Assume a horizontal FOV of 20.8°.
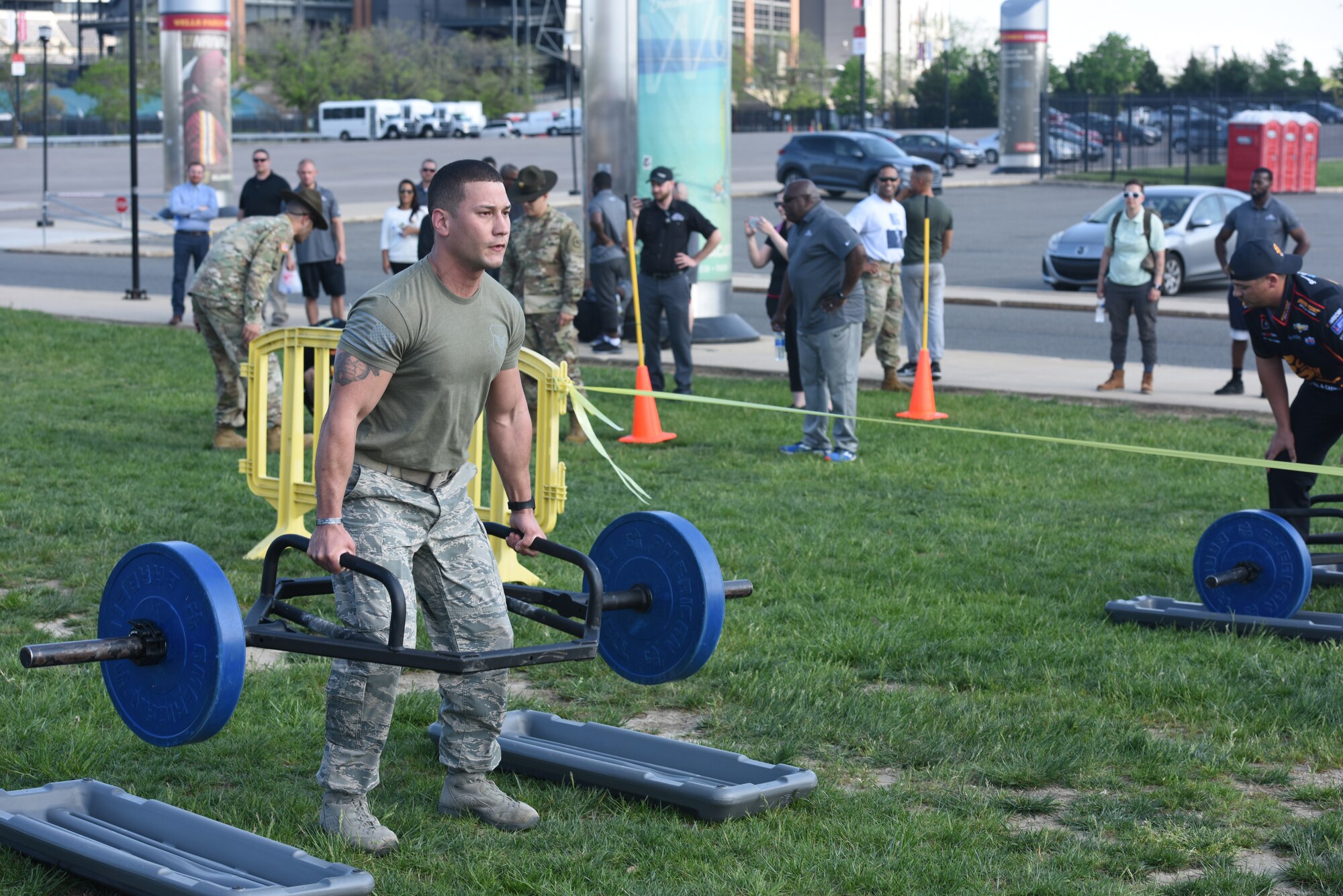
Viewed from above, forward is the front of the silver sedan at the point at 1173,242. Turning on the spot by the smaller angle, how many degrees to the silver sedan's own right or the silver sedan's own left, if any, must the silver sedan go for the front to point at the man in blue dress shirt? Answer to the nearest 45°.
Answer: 0° — it already faces them

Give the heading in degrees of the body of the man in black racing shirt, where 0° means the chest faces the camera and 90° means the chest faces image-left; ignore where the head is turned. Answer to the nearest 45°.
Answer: approximately 45°

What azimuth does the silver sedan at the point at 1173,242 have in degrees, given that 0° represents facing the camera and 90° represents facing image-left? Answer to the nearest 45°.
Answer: approximately 45°

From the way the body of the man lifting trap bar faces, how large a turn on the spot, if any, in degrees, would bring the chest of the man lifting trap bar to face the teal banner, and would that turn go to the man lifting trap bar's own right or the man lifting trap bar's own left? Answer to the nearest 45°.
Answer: approximately 135° to the man lifting trap bar's own left

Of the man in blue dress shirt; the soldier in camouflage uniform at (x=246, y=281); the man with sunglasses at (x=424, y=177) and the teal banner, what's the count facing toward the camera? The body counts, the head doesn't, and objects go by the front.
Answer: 3
